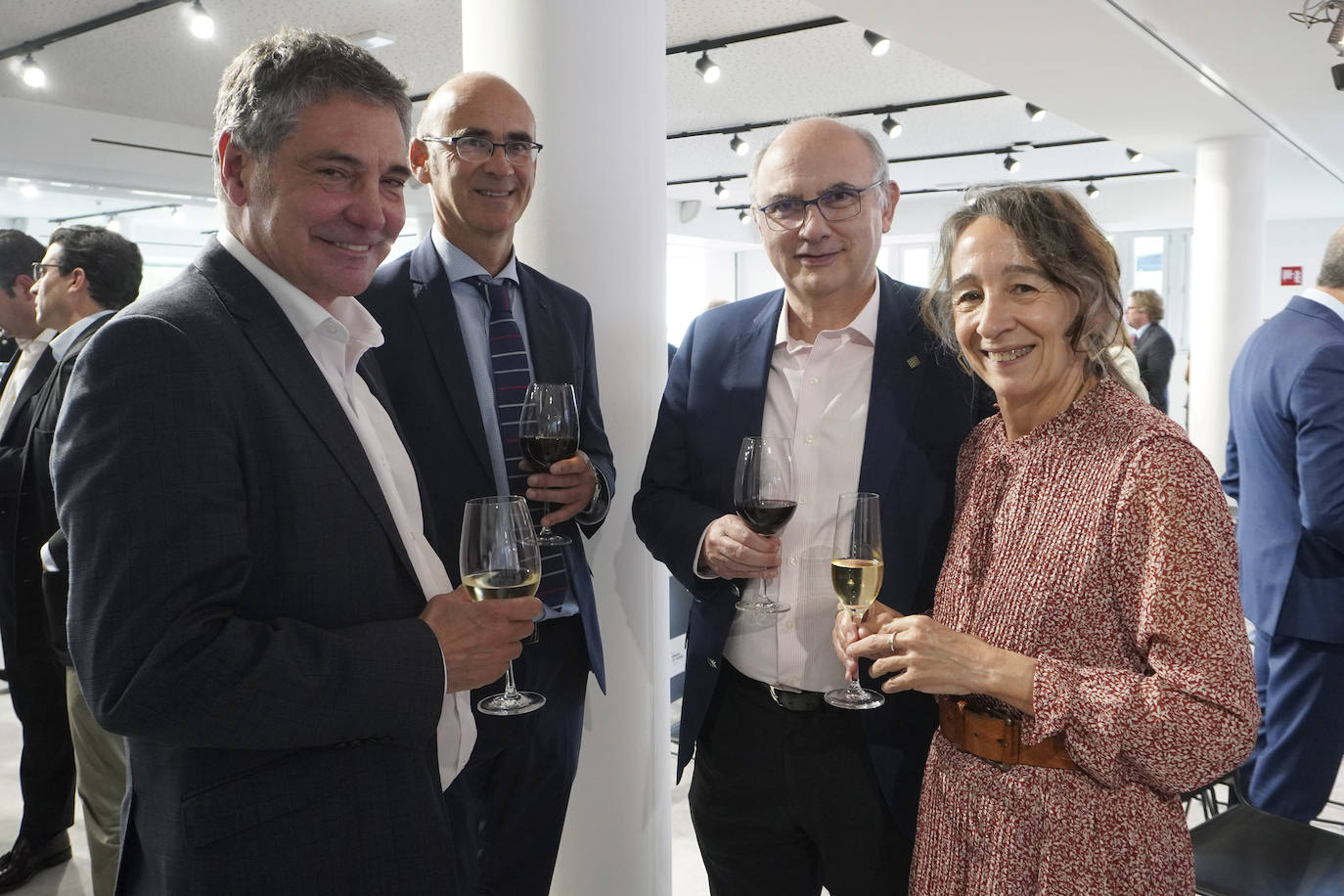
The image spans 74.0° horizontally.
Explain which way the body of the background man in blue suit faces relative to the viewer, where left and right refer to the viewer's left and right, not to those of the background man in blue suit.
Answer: facing away from the viewer and to the right of the viewer

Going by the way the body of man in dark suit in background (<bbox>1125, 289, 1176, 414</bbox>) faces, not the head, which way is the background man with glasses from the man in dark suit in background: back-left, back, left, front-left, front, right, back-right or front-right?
left

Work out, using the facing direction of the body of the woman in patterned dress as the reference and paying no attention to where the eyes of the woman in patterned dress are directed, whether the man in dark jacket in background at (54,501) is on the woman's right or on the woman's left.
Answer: on the woman's right

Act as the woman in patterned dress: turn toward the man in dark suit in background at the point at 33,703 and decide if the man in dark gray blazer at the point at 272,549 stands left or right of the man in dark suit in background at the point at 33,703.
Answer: left

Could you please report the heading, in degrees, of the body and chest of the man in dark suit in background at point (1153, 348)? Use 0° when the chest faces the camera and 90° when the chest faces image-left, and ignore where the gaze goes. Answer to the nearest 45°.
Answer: approximately 90°

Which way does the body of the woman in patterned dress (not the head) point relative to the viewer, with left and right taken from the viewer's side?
facing the viewer and to the left of the viewer

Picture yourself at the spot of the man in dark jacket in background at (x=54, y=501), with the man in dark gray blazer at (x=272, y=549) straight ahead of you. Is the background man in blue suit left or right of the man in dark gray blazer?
left

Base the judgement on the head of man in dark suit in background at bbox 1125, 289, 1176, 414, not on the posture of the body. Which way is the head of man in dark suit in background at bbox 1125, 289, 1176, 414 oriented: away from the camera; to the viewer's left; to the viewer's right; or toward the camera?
to the viewer's left

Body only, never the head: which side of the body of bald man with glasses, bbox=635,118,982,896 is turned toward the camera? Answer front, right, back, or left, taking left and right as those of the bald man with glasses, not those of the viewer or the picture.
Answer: front
